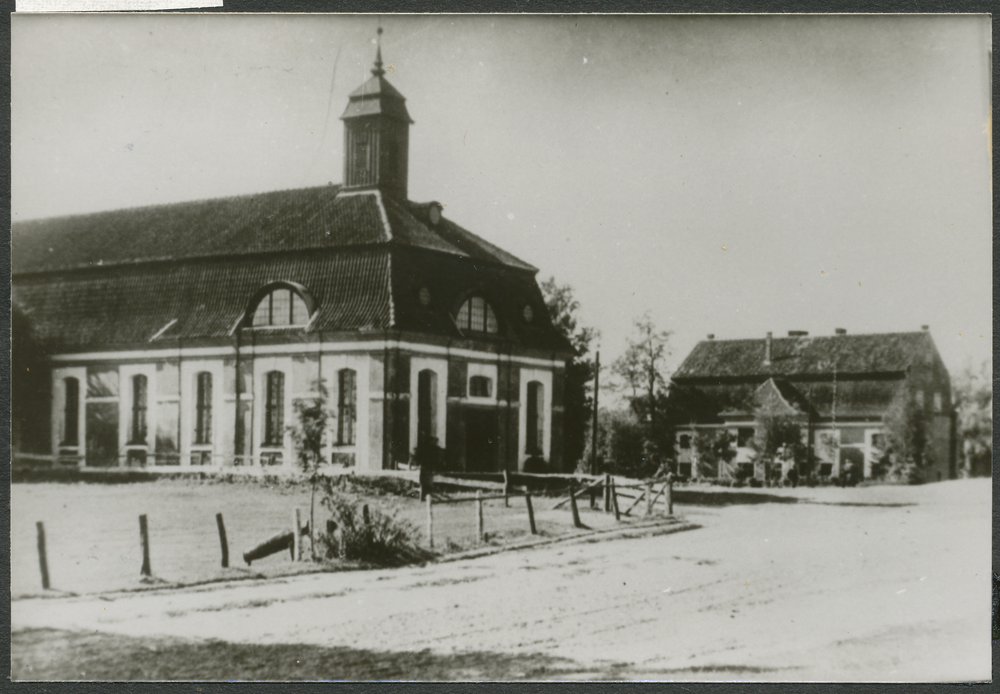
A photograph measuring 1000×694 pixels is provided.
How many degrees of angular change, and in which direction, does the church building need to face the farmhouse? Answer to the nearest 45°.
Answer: approximately 45° to its left

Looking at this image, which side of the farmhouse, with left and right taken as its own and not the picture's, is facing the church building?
right

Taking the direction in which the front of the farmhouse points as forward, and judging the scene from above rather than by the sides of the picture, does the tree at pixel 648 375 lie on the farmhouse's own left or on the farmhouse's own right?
on the farmhouse's own right

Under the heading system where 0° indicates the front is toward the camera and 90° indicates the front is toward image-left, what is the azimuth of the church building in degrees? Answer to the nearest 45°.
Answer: approximately 315°

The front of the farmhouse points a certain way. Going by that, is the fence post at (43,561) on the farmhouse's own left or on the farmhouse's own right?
on the farmhouse's own right

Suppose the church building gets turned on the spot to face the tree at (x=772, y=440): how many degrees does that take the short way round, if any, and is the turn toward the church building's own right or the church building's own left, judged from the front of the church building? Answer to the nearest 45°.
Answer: approximately 45° to the church building's own left

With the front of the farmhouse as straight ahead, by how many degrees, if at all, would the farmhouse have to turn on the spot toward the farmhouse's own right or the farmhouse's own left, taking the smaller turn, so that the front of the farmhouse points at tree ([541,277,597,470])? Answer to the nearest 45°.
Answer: approximately 90° to the farmhouse's own right

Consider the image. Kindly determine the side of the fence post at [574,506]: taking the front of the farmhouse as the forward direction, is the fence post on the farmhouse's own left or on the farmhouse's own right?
on the farmhouse's own right

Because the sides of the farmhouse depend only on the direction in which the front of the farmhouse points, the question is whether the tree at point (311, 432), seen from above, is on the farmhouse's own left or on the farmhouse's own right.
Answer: on the farmhouse's own right

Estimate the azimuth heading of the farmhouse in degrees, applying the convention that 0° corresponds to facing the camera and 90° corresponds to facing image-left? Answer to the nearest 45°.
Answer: approximately 0°
